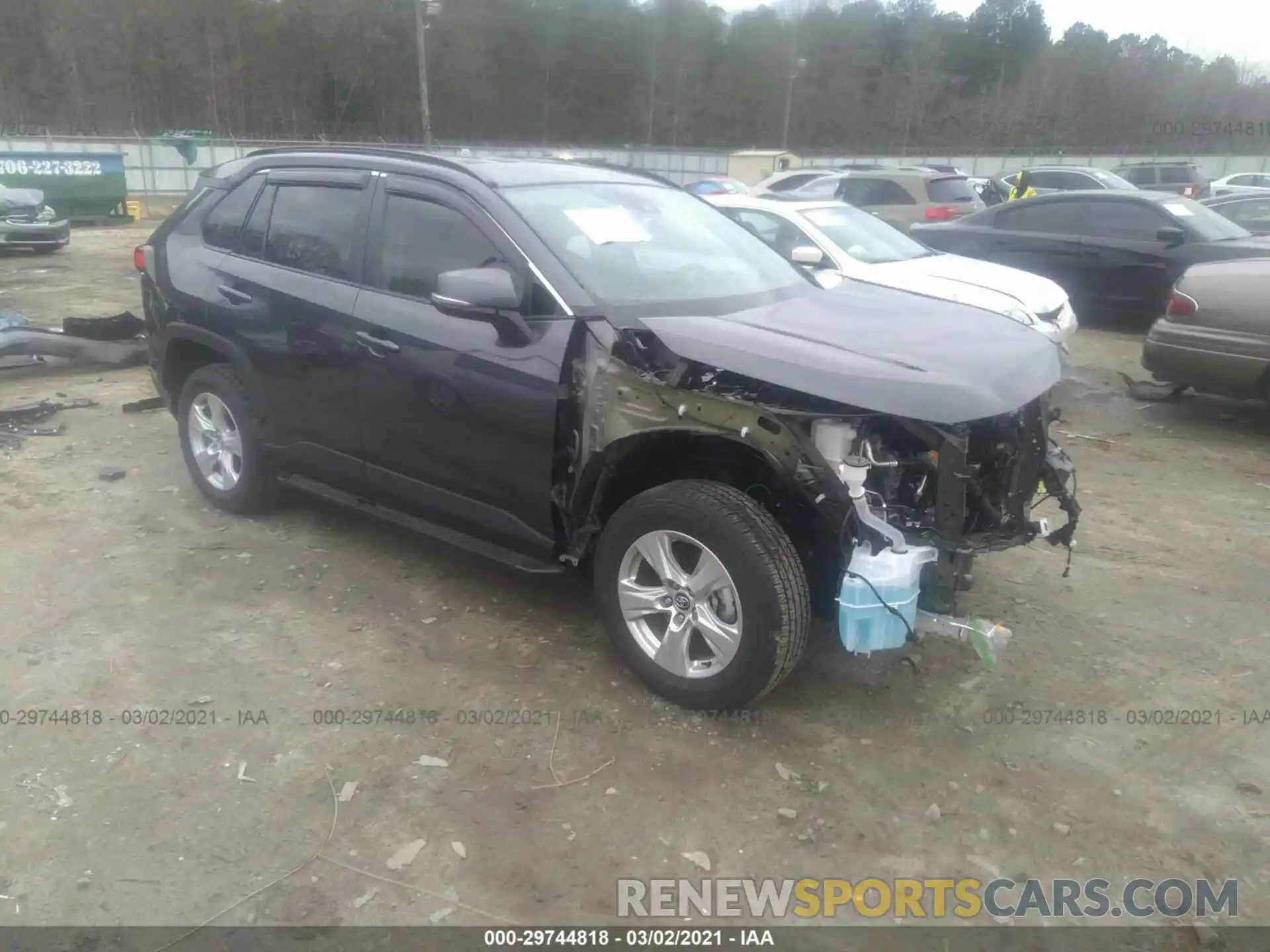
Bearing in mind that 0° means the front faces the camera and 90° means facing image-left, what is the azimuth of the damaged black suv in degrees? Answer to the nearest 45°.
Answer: approximately 315°

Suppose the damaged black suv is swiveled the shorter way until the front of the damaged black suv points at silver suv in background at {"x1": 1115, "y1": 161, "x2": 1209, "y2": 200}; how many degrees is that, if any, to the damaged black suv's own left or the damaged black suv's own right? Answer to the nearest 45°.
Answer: approximately 90° to the damaged black suv's own left

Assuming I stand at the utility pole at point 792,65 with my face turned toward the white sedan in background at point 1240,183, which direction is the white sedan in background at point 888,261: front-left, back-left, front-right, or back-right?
front-right

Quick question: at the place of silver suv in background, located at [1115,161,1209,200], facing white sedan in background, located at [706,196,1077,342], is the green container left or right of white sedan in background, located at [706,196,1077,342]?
right

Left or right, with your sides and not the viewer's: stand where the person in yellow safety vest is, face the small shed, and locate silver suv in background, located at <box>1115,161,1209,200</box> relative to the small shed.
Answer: right

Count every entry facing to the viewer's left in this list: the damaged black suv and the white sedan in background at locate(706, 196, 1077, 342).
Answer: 0

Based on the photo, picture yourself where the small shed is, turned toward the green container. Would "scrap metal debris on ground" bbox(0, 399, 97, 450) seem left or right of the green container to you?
left

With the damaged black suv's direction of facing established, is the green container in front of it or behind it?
behind

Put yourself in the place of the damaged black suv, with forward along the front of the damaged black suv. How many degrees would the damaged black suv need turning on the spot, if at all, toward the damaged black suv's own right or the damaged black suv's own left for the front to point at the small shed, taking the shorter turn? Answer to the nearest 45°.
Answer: approximately 135° to the damaged black suv's own left

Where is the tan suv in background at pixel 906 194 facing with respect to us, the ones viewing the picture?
facing away from the viewer and to the left of the viewer

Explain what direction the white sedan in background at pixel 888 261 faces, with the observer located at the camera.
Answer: facing the viewer and to the right of the viewer

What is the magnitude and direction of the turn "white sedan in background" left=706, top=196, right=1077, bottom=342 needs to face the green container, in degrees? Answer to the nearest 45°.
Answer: approximately 180°

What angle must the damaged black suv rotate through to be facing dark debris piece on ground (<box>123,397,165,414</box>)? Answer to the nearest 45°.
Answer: approximately 180°
